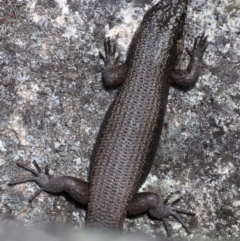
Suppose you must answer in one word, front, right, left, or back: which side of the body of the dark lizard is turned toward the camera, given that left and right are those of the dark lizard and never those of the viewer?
back
